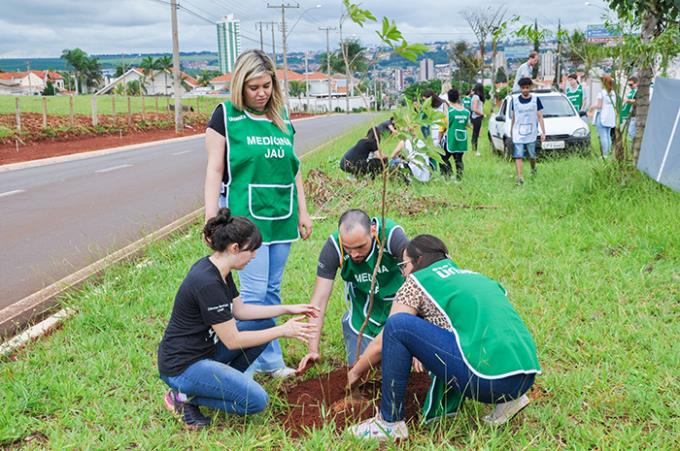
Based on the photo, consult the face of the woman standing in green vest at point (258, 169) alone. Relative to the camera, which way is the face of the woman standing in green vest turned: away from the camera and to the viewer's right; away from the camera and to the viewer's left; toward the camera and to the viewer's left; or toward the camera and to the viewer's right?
toward the camera and to the viewer's right

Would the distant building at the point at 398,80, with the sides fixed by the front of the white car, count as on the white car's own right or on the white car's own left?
on the white car's own right

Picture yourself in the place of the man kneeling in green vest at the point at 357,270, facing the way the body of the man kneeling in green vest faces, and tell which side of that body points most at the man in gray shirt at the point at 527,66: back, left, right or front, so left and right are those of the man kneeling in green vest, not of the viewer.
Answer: back

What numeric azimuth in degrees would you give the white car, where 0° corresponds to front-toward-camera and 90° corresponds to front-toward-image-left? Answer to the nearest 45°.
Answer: approximately 315°

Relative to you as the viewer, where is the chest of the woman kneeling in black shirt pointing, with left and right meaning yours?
facing to the right of the viewer

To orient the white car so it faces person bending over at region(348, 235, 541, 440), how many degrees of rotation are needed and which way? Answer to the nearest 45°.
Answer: approximately 45° to its right

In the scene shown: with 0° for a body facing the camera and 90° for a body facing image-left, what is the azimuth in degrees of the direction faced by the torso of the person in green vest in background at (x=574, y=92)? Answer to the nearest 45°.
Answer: approximately 45°

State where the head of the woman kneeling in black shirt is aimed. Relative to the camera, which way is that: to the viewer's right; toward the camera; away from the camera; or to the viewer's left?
to the viewer's right

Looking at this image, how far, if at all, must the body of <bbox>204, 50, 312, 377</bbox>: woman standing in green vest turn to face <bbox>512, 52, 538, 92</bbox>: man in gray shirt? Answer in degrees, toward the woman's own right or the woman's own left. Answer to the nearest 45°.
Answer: approximately 90° to the woman's own left

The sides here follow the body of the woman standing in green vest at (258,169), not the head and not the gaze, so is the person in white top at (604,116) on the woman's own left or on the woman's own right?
on the woman's own left

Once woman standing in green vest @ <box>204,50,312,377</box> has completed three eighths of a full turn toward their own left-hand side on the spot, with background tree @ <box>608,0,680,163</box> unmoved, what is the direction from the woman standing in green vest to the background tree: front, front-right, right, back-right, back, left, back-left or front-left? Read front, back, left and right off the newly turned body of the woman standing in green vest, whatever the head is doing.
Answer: front-right

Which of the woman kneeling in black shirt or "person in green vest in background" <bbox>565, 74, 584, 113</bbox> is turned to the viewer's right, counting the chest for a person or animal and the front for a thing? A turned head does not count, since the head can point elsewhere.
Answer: the woman kneeling in black shirt
